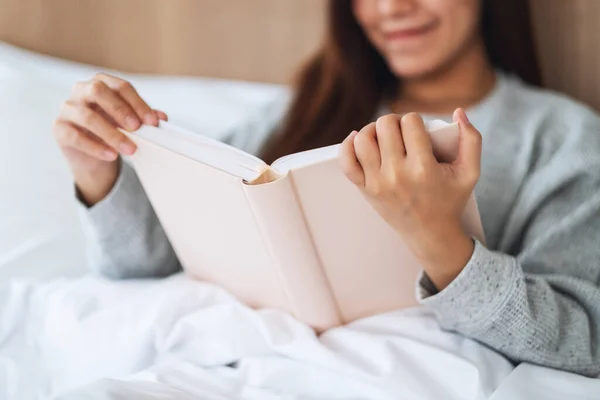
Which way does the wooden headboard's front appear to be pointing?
toward the camera

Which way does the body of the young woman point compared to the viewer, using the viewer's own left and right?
facing the viewer and to the left of the viewer
